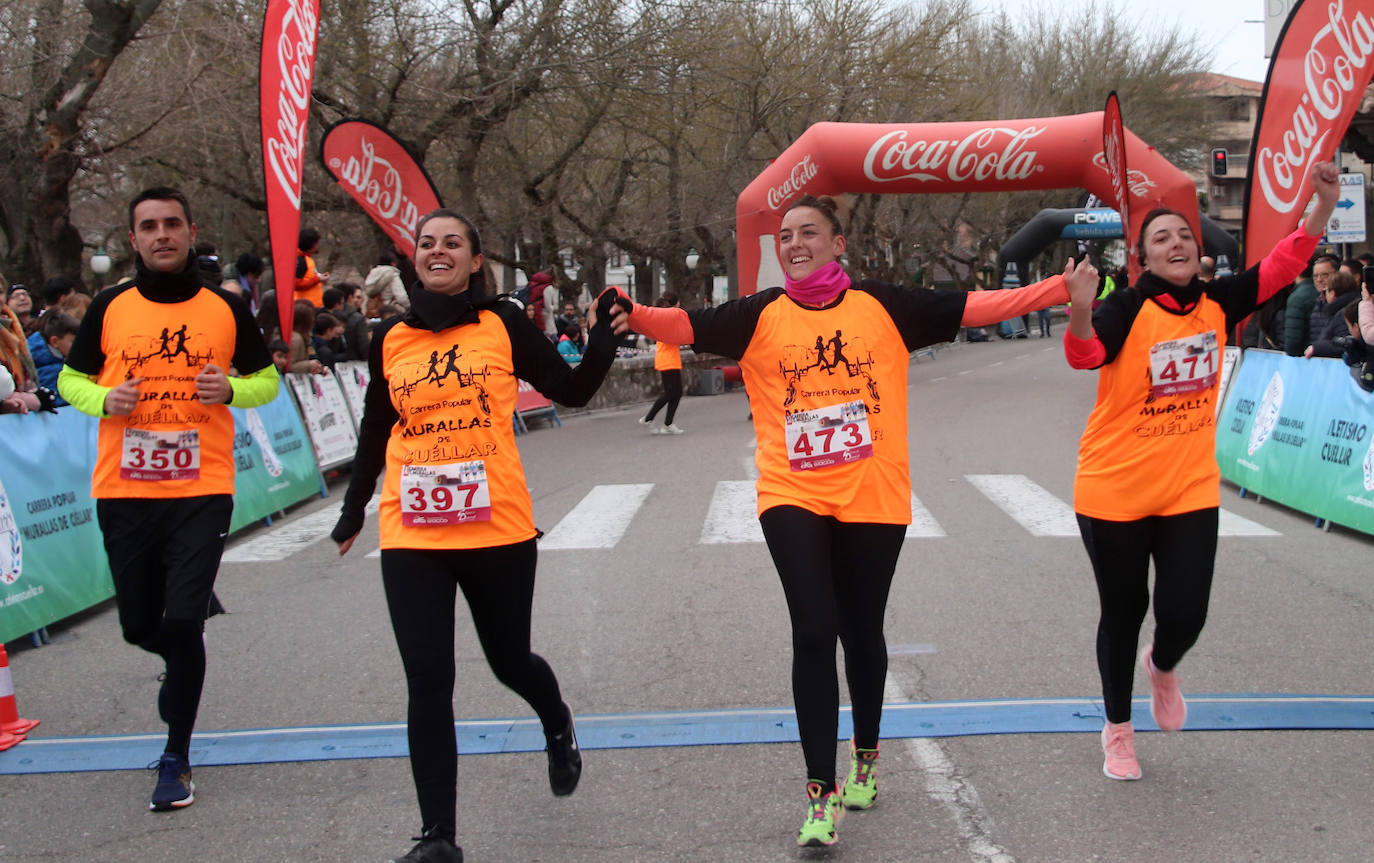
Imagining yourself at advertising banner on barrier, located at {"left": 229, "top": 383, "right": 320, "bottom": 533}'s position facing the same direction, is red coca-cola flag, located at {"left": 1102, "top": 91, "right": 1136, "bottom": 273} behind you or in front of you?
in front

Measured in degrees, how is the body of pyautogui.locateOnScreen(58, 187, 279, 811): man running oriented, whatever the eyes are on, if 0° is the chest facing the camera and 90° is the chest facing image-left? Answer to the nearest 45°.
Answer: approximately 0°

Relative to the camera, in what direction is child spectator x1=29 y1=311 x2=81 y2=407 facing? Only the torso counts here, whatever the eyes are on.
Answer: to the viewer's right

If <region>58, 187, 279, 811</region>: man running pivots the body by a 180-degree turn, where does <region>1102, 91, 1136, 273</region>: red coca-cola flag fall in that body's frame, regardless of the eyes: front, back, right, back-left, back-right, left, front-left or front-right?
right

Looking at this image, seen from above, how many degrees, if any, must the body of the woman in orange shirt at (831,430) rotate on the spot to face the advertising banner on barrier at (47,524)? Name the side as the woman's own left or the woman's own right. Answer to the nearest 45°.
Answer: approximately 135° to the woman's own right

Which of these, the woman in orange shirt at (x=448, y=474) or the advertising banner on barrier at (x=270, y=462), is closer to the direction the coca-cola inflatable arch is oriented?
the woman in orange shirt

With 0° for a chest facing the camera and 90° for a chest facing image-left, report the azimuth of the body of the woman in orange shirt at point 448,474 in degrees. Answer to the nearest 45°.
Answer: approximately 0°

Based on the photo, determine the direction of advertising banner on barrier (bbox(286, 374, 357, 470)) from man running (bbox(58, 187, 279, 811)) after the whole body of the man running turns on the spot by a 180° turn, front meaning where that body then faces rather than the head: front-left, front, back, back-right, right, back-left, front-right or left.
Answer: front

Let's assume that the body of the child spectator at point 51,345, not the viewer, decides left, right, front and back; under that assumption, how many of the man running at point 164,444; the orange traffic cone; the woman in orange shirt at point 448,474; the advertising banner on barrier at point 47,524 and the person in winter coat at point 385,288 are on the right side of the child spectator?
4

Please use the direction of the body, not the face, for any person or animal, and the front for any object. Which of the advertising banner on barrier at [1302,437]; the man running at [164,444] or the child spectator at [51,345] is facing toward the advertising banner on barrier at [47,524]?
the advertising banner on barrier at [1302,437]
